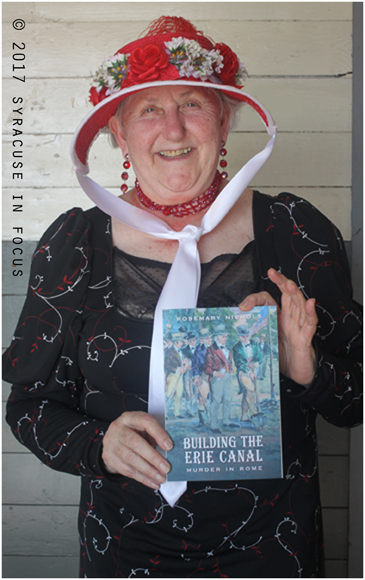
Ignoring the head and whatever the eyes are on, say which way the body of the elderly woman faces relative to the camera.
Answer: toward the camera

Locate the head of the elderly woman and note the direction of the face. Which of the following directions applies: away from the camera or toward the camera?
toward the camera
